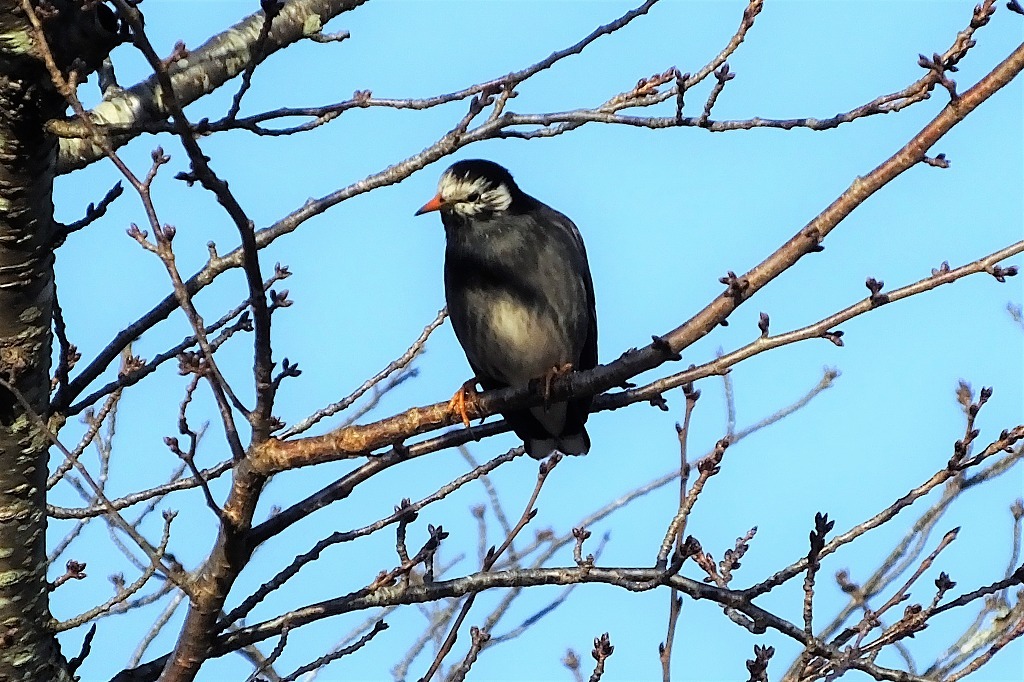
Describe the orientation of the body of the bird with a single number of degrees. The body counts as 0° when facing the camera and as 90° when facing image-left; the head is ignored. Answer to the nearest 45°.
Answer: approximately 45°
